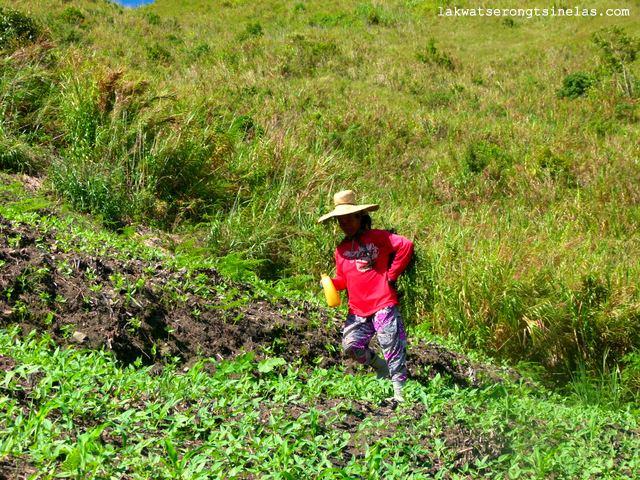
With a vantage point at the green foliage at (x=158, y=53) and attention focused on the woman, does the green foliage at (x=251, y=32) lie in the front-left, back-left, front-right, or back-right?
back-left

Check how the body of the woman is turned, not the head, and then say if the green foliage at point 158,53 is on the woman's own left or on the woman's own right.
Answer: on the woman's own right

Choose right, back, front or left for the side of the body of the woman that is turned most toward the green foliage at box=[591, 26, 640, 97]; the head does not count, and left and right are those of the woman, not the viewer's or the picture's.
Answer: back

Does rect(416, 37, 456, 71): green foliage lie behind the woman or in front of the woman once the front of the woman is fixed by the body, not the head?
behind

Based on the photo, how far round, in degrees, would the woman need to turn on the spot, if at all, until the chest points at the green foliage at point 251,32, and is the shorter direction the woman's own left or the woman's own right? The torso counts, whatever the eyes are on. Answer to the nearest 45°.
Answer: approximately 135° to the woman's own right

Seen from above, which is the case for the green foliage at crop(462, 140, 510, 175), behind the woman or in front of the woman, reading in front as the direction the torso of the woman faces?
behind

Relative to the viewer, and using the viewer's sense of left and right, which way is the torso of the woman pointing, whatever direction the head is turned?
facing the viewer and to the left of the viewer

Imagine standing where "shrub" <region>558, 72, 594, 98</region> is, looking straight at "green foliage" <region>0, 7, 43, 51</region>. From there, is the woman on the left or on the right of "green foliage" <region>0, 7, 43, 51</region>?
left
